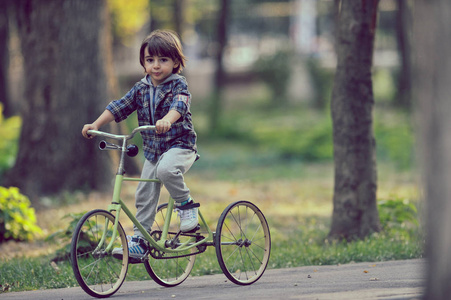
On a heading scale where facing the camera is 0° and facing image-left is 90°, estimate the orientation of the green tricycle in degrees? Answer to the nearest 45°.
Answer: approximately 45°

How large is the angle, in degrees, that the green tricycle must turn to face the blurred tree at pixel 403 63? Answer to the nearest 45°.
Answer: approximately 180°

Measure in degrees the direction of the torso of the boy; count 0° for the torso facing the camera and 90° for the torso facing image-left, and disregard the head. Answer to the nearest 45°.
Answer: approximately 45°

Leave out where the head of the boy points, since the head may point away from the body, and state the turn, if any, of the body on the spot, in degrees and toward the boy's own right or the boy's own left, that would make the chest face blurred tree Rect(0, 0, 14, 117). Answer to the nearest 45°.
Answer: approximately 135° to the boy's own right

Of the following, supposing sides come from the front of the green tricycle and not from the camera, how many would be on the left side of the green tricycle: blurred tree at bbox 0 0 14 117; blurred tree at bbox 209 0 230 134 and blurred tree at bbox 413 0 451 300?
1

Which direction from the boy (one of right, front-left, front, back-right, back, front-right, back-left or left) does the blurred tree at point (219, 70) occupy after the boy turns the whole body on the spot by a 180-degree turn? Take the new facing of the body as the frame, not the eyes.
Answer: front-left

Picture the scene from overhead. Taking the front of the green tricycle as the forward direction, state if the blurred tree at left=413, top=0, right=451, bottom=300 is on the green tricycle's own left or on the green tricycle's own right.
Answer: on the green tricycle's own left

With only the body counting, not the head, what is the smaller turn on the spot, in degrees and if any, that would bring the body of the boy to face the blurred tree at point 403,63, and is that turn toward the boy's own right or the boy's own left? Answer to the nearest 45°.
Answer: approximately 180°

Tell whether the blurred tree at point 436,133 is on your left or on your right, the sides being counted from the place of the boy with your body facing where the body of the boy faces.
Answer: on your left

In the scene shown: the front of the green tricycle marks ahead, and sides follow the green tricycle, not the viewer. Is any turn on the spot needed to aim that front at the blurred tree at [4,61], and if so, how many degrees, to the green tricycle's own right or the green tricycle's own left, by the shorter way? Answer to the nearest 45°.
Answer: approximately 135° to the green tricycle's own right

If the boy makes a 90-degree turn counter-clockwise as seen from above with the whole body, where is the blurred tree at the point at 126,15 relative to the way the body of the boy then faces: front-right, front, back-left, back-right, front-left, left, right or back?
back-left
